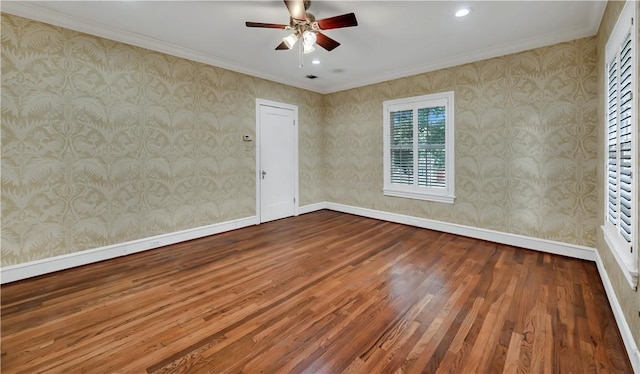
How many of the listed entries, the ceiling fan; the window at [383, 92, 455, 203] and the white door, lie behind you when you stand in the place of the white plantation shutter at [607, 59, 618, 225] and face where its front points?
0

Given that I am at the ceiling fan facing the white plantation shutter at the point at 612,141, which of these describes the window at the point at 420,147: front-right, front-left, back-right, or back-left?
front-left

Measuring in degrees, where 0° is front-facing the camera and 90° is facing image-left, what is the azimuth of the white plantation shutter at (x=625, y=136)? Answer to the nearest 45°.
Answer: approximately 90°

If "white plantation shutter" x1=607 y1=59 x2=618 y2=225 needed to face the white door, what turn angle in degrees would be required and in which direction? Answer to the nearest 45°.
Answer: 0° — it already faces it

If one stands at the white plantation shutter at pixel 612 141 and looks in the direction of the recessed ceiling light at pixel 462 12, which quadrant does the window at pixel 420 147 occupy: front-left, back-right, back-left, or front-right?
front-right

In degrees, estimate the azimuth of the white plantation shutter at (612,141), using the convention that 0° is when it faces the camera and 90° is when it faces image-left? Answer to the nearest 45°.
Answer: approximately 90°

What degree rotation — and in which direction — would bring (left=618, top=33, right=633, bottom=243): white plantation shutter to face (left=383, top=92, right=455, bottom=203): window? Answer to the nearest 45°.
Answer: approximately 45° to its right
